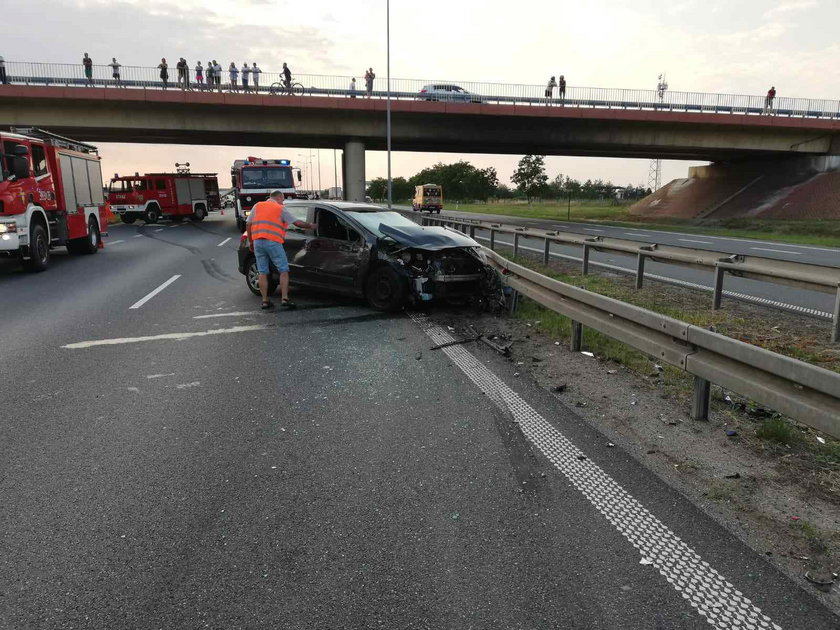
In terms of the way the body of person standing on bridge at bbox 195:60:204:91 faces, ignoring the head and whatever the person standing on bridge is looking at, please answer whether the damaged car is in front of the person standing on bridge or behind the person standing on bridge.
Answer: in front

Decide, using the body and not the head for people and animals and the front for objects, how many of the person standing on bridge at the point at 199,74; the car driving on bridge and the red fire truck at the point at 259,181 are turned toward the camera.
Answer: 2

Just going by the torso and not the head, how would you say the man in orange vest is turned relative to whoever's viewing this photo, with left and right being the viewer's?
facing away from the viewer and to the right of the viewer

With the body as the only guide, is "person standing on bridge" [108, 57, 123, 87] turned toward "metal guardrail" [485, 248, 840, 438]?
yes

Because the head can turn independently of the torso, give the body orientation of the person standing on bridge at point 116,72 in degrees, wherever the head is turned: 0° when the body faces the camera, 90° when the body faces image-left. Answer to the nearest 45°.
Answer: approximately 0°

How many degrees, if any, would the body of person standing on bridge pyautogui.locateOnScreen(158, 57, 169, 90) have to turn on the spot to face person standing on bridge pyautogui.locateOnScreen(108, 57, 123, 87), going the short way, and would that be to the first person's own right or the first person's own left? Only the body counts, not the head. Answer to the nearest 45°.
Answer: approximately 90° to the first person's own right

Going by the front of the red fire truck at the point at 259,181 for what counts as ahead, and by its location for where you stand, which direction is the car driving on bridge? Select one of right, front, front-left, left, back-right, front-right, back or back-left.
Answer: back-left

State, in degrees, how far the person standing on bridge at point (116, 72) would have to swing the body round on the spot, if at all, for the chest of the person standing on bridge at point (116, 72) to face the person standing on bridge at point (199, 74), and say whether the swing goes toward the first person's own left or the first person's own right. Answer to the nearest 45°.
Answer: approximately 90° to the first person's own left

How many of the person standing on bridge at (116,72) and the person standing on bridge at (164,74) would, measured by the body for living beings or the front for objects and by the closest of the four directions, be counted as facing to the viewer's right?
0

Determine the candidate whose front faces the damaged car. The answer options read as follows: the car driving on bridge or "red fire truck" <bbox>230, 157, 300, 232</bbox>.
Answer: the red fire truck

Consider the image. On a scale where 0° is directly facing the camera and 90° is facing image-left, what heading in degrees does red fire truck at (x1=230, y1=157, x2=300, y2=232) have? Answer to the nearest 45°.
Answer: approximately 0°
